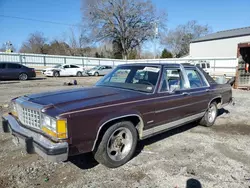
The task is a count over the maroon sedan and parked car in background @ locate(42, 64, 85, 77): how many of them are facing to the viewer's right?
0

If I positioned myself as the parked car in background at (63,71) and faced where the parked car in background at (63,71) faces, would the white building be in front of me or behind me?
behind

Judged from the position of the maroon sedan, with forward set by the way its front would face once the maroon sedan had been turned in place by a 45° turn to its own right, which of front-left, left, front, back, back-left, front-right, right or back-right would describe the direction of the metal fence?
right

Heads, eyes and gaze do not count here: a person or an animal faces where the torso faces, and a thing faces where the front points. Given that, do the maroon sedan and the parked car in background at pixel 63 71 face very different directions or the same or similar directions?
same or similar directions

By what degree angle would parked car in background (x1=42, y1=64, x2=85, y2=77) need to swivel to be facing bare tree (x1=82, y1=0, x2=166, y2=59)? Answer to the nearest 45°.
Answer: approximately 180°

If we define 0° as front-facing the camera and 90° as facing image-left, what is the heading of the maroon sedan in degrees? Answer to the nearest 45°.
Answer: approximately 45°

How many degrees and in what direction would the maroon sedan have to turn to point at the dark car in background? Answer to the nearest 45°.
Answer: approximately 90° to its right

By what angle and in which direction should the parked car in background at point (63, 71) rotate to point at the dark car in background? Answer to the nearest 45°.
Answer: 0° — it already faces it

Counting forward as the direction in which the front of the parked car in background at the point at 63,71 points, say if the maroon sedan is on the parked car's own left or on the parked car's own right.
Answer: on the parked car's own left

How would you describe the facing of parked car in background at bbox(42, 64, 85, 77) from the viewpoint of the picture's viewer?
facing the viewer and to the left of the viewer

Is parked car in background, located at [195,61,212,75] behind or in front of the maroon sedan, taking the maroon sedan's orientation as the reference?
behind

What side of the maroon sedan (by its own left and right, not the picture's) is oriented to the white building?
back
